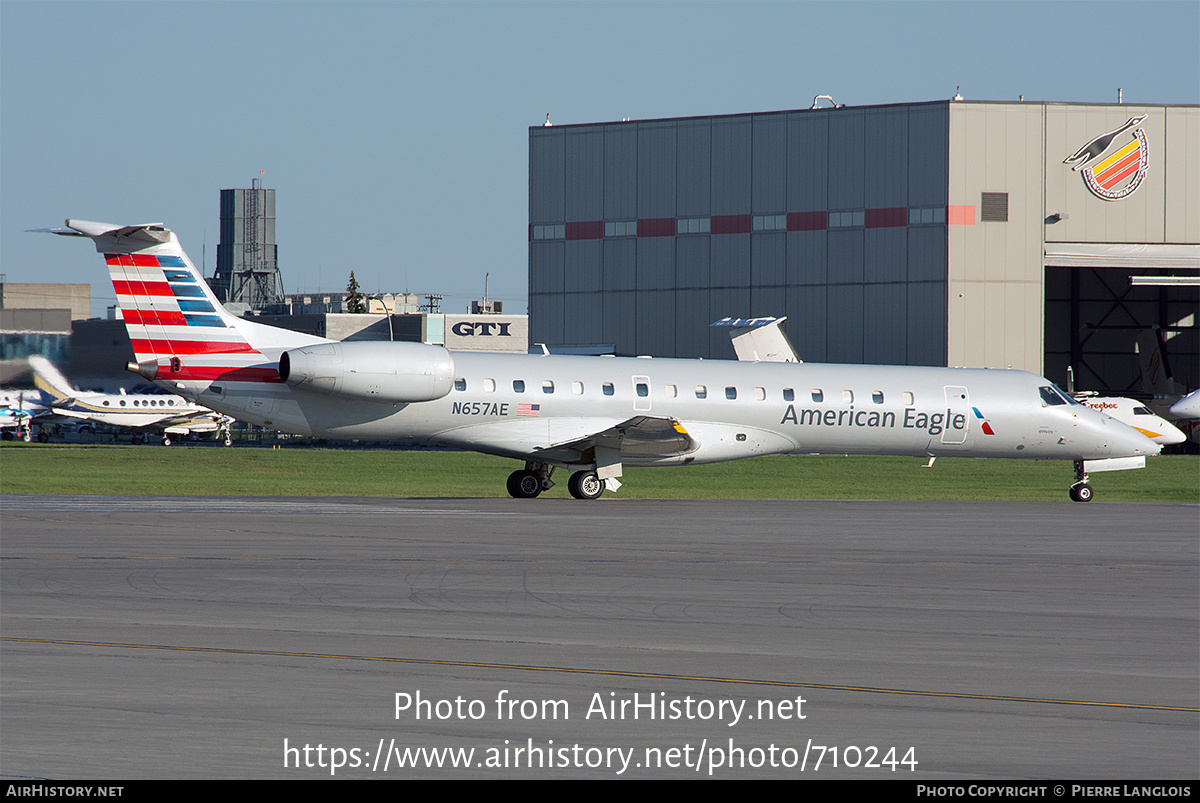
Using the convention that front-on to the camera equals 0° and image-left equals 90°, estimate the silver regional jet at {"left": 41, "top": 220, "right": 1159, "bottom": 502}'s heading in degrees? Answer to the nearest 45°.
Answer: approximately 270°

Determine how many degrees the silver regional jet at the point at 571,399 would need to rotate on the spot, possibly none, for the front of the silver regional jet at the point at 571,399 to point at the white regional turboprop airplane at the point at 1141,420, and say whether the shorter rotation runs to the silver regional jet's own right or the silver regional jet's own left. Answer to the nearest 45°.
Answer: approximately 45° to the silver regional jet's own left
